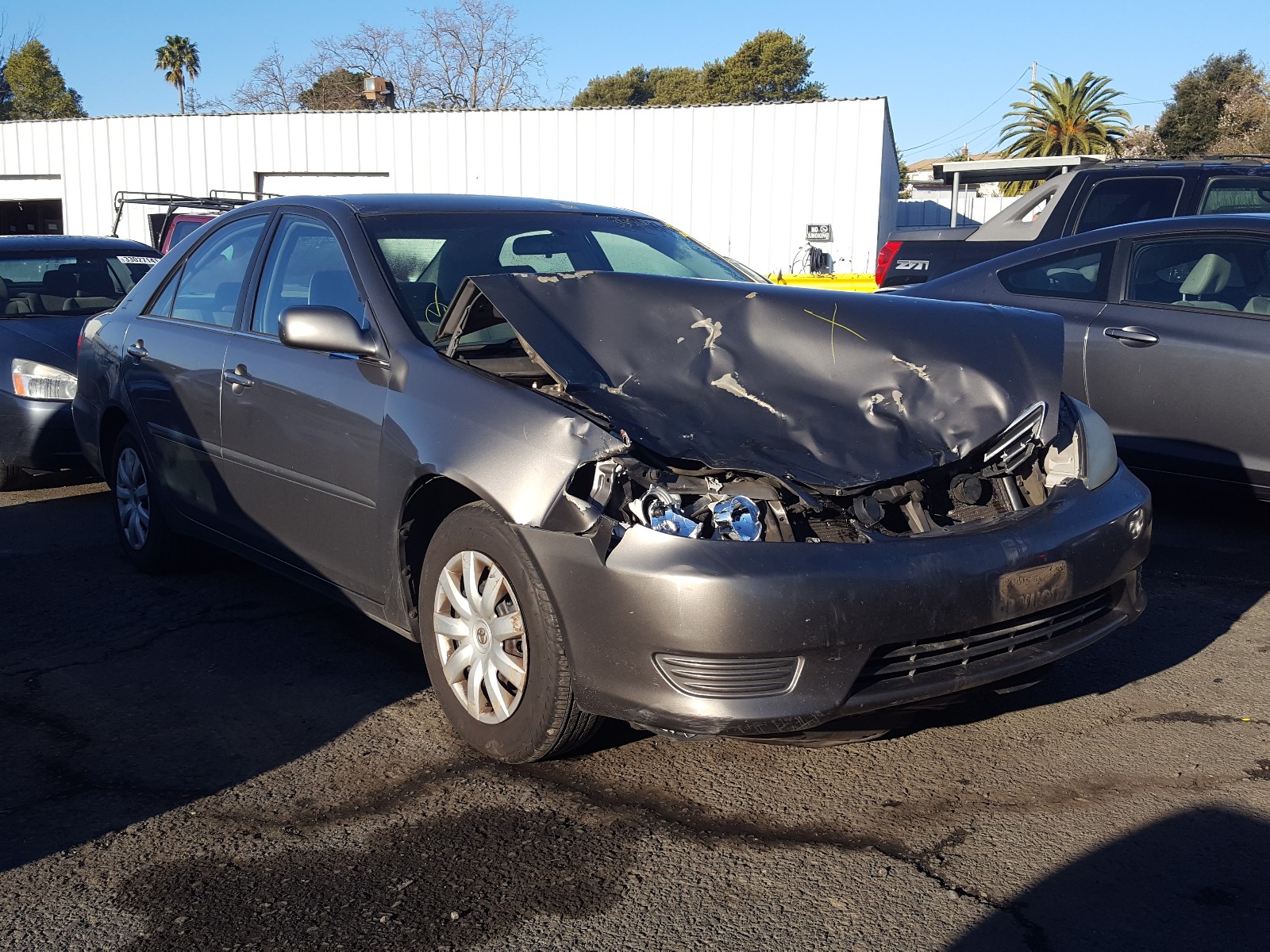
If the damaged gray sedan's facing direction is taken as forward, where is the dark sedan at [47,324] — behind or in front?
behind

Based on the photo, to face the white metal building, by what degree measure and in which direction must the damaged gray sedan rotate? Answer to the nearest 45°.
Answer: approximately 135° to its left

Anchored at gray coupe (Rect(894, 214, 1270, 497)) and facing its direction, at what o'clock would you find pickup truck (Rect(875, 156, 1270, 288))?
The pickup truck is roughly at 9 o'clock from the gray coupe.

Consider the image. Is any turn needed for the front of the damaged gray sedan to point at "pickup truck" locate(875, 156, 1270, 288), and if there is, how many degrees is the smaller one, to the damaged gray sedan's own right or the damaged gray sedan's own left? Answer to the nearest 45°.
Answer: approximately 90° to the damaged gray sedan's own left

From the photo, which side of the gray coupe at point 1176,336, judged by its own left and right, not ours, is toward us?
right

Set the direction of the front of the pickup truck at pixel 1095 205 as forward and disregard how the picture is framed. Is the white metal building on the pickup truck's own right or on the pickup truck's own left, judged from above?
on the pickup truck's own left

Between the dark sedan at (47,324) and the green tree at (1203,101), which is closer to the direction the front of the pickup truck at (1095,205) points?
the green tree
